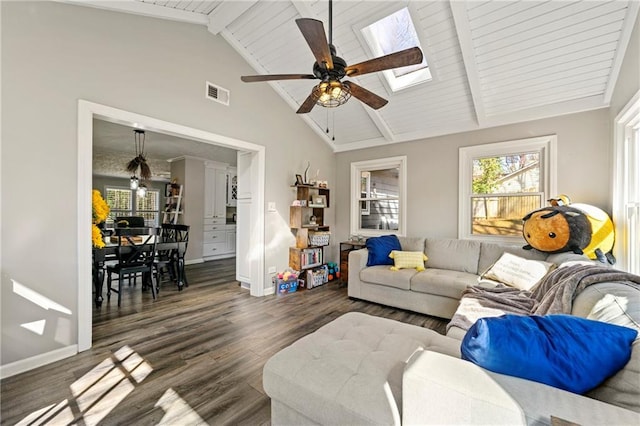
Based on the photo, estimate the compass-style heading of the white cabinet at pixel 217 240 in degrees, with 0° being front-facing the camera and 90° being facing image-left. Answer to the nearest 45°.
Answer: approximately 315°

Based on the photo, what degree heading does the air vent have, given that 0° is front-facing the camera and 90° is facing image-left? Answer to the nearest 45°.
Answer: approximately 315°

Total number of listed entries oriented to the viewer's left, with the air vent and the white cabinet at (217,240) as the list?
0

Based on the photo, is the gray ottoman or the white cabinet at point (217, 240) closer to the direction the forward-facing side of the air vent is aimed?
the gray ottoman

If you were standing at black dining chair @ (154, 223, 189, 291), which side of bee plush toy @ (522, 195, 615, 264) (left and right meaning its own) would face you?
front

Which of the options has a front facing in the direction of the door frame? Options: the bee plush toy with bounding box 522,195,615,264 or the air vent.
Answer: the bee plush toy

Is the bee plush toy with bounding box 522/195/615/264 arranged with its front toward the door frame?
yes

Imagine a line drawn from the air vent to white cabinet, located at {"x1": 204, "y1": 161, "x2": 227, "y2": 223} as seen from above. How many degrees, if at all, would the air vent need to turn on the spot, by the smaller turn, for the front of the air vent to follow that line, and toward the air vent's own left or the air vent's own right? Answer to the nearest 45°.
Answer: approximately 135° to the air vent's own left

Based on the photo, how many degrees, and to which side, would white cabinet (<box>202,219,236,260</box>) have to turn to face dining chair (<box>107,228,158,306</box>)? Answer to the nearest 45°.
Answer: approximately 45° to its right

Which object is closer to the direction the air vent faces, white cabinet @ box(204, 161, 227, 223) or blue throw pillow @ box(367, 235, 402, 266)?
the blue throw pillow

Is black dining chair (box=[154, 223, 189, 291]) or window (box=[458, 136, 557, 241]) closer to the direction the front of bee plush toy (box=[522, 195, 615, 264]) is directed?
the black dining chair

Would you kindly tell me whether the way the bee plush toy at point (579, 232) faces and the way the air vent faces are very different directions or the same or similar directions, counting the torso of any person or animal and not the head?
very different directions
